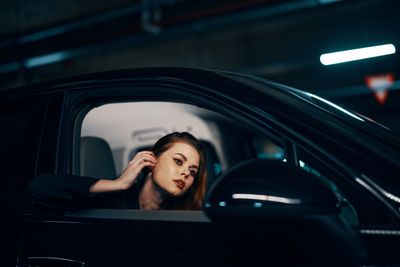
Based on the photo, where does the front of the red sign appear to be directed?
toward the camera

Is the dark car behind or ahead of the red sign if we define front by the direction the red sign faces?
ahead

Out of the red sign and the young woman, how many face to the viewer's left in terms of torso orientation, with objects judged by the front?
0

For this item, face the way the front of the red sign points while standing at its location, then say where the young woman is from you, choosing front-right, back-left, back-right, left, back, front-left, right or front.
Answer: front

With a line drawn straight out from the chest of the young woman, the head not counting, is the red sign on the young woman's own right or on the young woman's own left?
on the young woman's own left

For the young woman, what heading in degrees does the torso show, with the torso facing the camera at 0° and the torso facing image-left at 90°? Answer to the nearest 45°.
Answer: approximately 315°

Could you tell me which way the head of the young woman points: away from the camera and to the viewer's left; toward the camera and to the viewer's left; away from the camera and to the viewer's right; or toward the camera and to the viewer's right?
toward the camera and to the viewer's right
